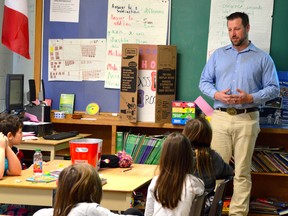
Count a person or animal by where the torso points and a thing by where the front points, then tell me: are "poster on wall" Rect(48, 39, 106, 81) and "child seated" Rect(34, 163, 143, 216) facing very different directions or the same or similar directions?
very different directions

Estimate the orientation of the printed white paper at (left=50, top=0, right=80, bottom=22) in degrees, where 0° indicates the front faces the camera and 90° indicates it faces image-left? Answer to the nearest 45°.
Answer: approximately 0°

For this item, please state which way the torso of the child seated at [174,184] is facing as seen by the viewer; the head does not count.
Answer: away from the camera
